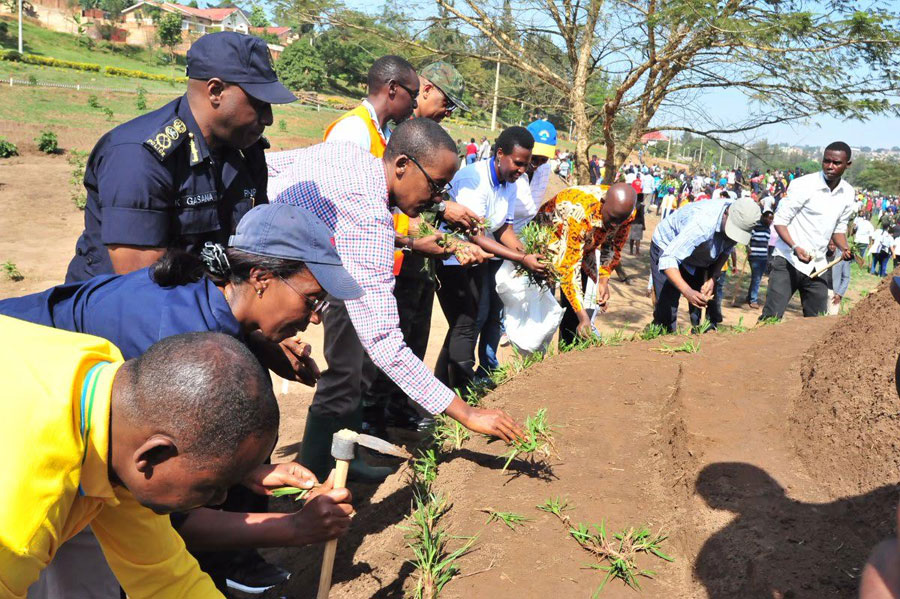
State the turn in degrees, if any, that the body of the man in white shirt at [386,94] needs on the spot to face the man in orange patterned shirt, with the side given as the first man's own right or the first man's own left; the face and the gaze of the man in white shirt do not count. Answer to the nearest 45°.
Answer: approximately 45° to the first man's own left

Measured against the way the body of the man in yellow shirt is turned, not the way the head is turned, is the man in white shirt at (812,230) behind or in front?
in front

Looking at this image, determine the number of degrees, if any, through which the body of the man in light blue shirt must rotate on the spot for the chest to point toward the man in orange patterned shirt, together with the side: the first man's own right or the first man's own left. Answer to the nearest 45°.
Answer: approximately 90° to the first man's own right

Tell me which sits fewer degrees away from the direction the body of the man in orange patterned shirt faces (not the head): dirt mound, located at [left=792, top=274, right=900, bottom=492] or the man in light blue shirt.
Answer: the dirt mound

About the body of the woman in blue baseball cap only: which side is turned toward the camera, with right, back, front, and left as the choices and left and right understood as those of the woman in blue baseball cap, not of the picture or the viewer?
right

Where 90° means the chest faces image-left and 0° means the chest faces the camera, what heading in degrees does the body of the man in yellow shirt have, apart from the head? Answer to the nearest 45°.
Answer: approximately 270°

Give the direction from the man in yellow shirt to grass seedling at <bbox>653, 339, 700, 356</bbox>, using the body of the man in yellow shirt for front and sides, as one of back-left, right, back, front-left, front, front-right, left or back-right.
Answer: front-left

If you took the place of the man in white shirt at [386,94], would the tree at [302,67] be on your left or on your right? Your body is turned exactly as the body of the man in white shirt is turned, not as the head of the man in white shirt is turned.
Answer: on your left

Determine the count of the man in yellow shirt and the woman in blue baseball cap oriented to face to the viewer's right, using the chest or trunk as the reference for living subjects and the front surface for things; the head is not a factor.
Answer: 2

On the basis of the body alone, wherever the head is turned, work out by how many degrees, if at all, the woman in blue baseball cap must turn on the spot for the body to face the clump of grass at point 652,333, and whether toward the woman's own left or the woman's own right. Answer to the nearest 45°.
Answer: approximately 45° to the woman's own left
